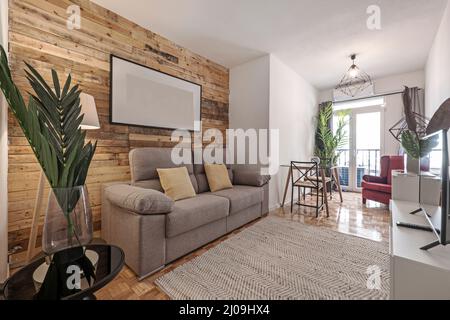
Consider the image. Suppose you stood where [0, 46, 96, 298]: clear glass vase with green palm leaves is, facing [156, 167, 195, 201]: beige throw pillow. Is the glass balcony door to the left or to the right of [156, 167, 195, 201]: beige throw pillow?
right

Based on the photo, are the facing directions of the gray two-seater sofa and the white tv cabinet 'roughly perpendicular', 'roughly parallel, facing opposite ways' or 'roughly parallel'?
roughly parallel, facing opposite ways

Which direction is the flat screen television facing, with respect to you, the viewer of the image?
facing to the left of the viewer

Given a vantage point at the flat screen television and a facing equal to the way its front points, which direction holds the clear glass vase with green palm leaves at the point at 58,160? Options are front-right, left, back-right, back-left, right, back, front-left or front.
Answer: front-left

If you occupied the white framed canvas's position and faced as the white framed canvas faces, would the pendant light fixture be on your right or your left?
on your left

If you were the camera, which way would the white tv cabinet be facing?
facing to the left of the viewer

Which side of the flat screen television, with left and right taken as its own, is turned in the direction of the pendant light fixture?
right

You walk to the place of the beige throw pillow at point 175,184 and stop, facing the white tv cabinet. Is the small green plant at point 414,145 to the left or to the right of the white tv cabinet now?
left

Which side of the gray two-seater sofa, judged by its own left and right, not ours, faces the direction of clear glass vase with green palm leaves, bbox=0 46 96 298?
right

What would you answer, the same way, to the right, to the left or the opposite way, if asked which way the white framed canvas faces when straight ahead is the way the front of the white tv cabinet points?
the opposite way

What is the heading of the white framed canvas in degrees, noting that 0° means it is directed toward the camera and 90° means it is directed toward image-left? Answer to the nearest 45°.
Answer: approximately 315°

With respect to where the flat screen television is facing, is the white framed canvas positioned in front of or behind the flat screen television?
in front

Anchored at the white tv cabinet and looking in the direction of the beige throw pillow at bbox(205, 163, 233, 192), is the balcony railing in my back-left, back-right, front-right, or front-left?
front-right
